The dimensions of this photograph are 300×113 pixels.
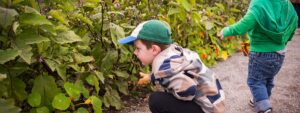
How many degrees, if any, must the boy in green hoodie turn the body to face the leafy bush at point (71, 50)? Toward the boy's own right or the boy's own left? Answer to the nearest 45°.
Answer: approximately 90° to the boy's own left

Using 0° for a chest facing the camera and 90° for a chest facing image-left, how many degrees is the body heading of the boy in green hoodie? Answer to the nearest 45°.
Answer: approximately 135°
